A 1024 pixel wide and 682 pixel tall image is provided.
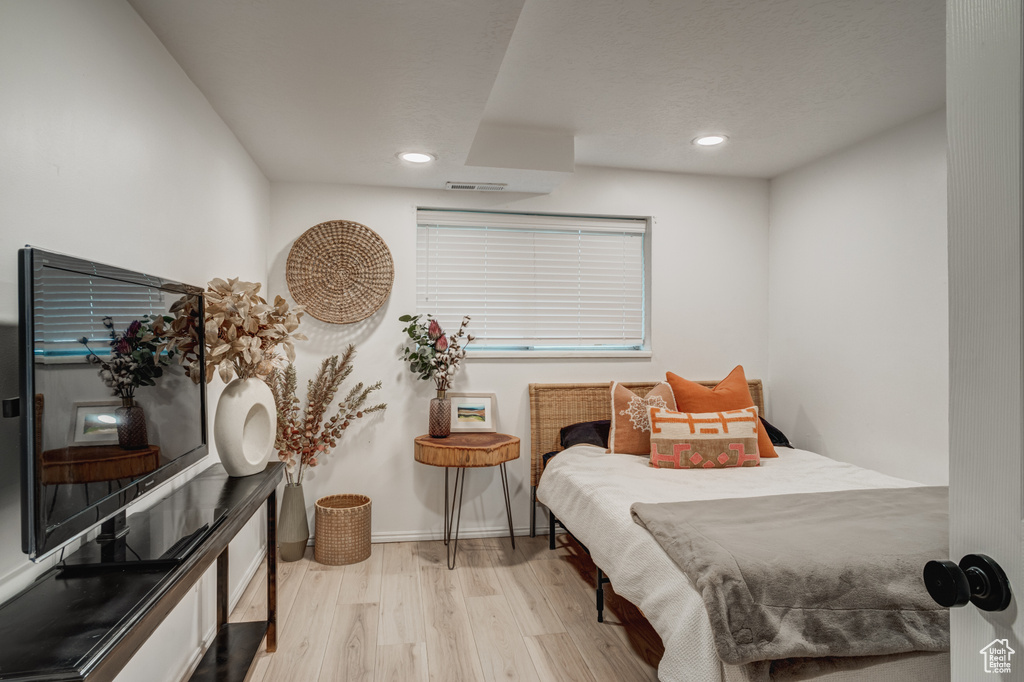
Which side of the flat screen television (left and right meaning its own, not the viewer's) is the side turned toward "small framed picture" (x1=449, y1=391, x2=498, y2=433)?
left

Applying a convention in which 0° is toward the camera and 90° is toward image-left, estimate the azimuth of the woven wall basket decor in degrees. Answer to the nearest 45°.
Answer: approximately 0°

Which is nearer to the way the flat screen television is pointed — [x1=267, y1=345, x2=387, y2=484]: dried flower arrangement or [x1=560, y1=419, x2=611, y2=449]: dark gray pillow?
the dark gray pillow

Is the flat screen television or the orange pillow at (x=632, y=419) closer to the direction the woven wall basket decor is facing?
the flat screen television

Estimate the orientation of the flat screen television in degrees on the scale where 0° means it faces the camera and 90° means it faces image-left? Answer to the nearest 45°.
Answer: approximately 315°

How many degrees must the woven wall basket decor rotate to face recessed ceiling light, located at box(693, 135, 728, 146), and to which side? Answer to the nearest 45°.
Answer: approximately 45° to its left

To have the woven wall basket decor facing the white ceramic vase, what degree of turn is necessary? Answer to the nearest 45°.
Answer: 0° — it already faces it

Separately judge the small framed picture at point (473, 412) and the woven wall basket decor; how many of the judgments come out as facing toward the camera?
2

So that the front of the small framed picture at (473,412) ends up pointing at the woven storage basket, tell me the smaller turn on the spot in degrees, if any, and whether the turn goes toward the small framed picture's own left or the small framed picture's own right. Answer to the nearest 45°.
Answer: approximately 45° to the small framed picture's own right

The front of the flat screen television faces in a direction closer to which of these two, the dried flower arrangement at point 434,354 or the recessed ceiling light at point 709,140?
the recessed ceiling light

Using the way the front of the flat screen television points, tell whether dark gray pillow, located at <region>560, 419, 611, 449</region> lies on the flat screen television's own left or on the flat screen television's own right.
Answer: on the flat screen television's own left

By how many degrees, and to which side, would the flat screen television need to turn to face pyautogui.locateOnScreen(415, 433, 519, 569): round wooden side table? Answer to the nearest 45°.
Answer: approximately 90° to its left

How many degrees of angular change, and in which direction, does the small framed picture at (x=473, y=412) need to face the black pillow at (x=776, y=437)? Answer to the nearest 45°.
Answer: approximately 90° to its left
